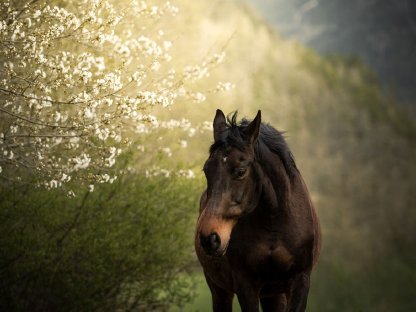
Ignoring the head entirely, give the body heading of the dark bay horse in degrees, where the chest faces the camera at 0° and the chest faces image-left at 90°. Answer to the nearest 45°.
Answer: approximately 0°

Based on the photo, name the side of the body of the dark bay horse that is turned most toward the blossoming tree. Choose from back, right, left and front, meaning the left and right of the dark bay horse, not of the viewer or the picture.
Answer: right
